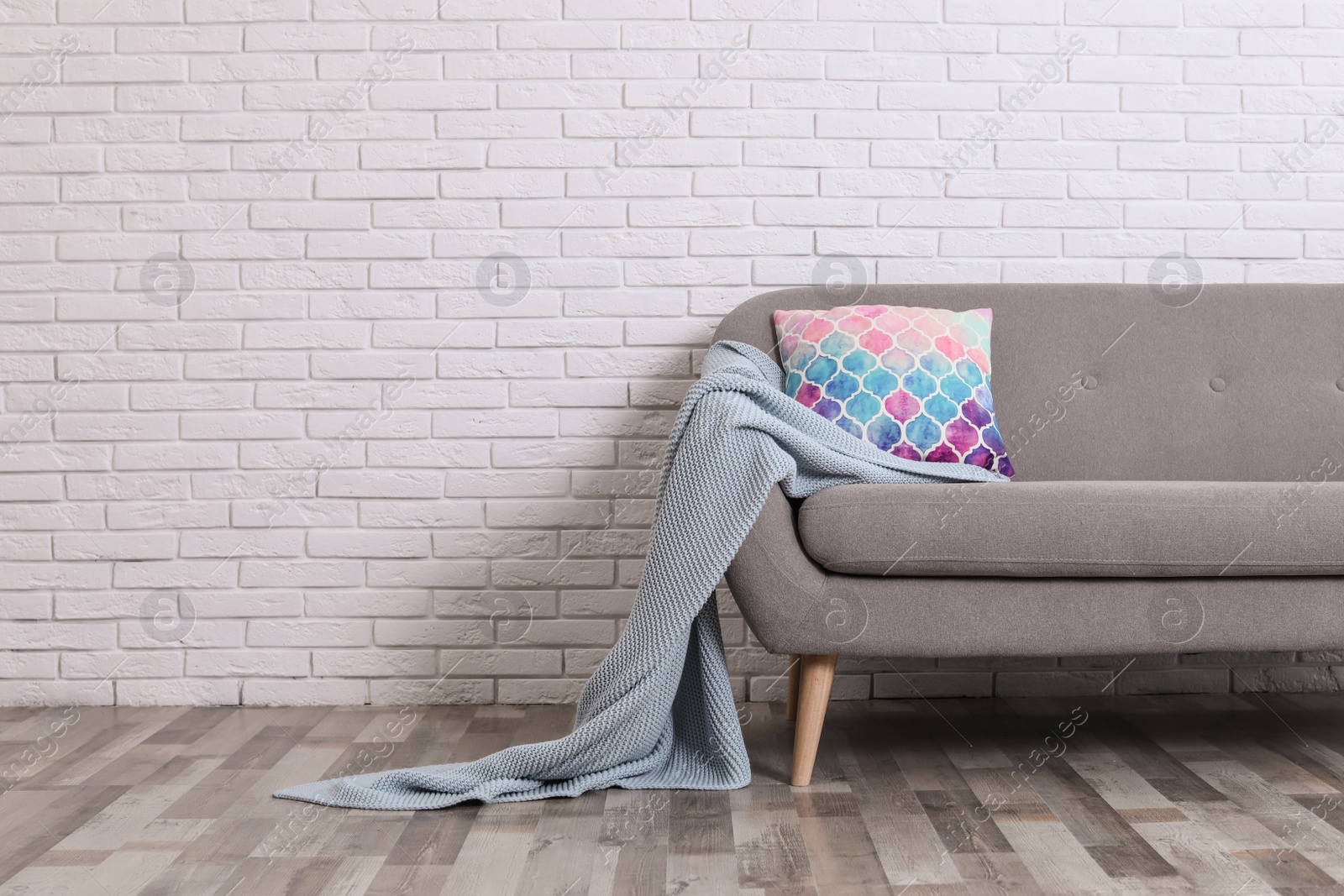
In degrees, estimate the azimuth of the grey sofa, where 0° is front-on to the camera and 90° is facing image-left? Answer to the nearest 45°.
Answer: approximately 0°
